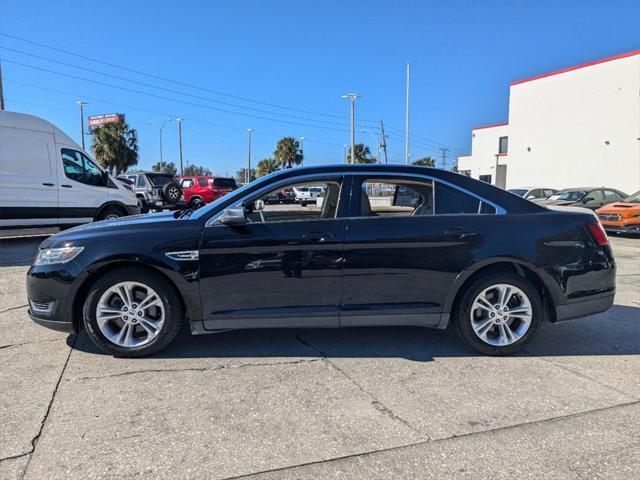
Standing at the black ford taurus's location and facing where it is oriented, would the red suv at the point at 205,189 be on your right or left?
on your right

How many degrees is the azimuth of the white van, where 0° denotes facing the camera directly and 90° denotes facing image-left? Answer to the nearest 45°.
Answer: approximately 270°

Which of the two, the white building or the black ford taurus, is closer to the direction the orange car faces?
the black ford taurus

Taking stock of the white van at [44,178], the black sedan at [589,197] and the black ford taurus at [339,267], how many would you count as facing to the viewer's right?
1

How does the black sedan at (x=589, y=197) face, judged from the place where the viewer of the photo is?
facing the viewer and to the left of the viewer

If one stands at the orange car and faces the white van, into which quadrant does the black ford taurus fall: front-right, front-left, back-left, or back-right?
front-left

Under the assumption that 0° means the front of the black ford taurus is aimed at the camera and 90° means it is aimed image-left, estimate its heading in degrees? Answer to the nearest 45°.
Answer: approximately 90°

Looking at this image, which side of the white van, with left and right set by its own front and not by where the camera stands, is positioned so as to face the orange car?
front

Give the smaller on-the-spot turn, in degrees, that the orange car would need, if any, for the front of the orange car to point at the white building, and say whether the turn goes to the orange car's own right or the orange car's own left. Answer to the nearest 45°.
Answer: approximately 135° to the orange car's own right

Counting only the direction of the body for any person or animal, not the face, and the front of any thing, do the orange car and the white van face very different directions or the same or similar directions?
very different directions

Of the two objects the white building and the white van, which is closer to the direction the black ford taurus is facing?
the white van

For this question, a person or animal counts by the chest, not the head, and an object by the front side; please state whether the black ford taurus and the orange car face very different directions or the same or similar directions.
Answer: same or similar directions

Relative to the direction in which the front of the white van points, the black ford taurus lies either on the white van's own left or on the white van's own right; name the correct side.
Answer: on the white van's own right

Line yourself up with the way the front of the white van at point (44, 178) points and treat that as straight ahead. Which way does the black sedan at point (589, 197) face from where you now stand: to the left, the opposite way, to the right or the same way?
the opposite way
